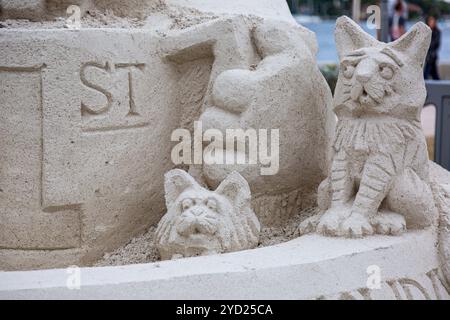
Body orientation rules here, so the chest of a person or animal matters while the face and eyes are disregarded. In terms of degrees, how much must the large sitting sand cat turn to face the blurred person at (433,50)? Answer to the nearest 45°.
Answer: approximately 135° to its right

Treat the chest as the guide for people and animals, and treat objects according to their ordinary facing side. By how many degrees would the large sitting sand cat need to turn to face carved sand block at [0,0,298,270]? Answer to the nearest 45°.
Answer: approximately 45° to its right

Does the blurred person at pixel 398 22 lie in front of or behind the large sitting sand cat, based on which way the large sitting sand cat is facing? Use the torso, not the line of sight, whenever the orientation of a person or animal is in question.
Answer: behind

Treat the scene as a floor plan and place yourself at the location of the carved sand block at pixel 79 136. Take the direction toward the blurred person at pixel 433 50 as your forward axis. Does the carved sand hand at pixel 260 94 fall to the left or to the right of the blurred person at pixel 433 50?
right

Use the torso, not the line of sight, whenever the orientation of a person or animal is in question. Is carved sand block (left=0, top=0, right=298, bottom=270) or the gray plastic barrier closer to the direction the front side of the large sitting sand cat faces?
the carved sand block

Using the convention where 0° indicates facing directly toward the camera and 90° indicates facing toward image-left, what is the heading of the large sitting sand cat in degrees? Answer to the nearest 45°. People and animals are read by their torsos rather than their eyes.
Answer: approximately 45°

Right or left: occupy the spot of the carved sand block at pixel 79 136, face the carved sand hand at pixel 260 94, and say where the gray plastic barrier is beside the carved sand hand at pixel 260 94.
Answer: left

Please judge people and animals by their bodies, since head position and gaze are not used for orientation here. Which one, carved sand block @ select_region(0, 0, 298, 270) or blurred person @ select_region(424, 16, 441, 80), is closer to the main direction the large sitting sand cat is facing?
the carved sand block
